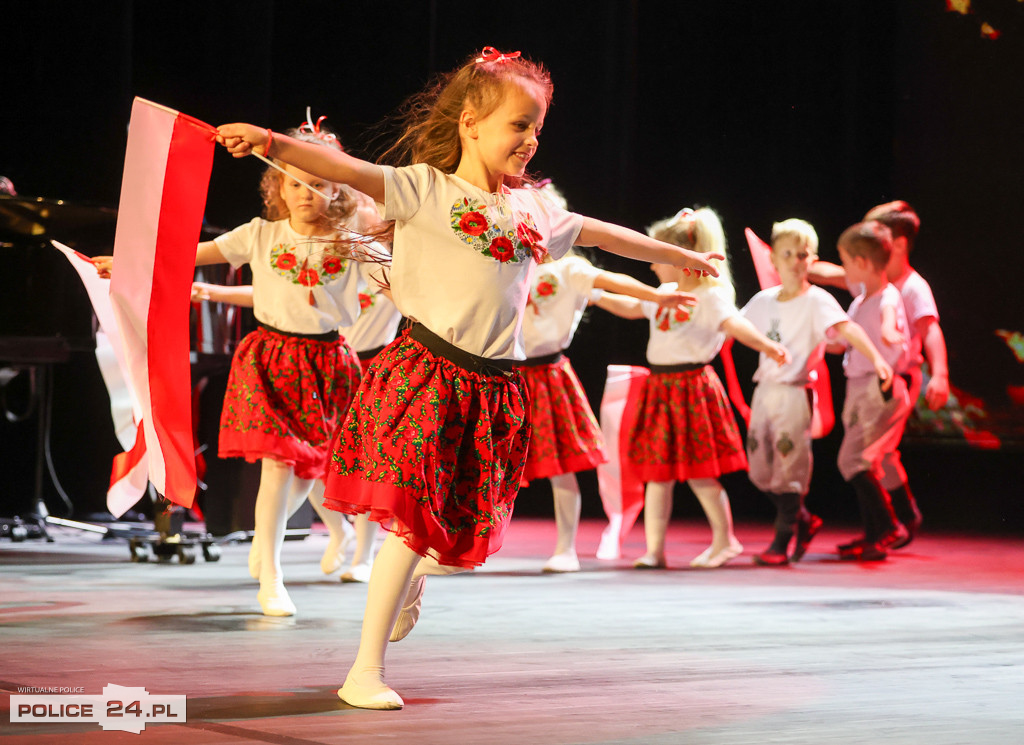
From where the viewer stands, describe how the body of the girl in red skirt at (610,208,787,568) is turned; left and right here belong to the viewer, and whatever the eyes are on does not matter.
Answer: facing the viewer and to the left of the viewer

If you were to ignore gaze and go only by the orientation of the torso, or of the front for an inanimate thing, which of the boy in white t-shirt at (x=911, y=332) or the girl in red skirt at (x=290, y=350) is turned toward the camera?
the girl in red skirt

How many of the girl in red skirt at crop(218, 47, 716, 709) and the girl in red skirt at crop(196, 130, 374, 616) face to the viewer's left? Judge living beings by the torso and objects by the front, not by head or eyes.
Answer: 0

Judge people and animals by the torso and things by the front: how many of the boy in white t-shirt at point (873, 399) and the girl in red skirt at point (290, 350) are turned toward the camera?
1

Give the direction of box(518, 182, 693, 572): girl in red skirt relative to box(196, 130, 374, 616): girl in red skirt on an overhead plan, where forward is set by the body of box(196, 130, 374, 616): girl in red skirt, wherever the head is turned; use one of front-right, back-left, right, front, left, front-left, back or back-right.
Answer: back-left

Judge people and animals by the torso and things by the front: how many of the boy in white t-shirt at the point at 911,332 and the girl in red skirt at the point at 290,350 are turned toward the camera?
1

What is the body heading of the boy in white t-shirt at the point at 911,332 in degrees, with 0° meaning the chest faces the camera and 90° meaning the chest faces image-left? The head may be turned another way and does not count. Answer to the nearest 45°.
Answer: approximately 90°

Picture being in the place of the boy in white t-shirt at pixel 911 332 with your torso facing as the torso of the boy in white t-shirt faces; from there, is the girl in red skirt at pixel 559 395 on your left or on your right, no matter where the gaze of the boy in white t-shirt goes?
on your left

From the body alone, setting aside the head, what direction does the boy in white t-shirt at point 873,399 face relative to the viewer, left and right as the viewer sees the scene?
facing to the left of the viewer

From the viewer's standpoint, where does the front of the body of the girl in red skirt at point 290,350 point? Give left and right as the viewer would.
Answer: facing the viewer

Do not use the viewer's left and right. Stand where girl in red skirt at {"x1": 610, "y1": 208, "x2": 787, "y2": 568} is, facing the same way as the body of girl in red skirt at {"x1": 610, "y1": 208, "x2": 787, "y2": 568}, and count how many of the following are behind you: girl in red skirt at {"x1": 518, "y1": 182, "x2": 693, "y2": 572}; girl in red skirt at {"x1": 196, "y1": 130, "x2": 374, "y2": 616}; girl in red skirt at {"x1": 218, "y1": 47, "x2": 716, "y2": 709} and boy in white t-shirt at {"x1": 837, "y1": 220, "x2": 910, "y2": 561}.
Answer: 1

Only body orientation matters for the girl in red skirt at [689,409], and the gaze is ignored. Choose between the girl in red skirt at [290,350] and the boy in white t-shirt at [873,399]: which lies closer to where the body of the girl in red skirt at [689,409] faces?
the girl in red skirt

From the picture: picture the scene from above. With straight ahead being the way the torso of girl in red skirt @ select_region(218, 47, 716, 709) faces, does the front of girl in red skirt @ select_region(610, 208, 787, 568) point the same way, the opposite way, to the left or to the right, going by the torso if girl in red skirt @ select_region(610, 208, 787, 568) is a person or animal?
to the right

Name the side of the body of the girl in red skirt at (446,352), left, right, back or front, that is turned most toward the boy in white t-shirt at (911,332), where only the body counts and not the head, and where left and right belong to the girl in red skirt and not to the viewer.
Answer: left

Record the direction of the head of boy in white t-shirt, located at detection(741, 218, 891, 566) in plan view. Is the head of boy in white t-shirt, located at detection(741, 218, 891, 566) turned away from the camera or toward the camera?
toward the camera

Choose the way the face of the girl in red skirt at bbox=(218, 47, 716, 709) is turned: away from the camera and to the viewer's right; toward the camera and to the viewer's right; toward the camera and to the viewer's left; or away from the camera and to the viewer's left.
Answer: toward the camera and to the viewer's right

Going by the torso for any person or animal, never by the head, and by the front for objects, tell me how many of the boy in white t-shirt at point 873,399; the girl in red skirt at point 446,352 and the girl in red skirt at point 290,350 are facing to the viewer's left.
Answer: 1

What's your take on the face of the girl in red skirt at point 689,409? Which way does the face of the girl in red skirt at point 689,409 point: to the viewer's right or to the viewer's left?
to the viewer's left

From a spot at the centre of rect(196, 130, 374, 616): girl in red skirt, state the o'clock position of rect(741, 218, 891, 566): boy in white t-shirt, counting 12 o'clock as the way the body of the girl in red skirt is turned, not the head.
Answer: The boy in white t-shirt is roughly at 8 o'clock from the girl in red skirt.
